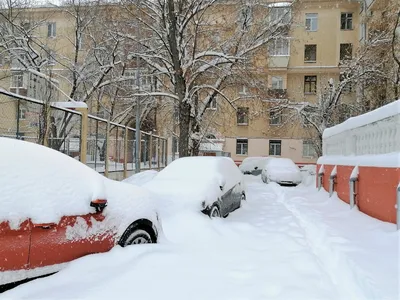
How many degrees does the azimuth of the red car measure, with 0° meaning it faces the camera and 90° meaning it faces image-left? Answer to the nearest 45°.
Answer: approximately 225°

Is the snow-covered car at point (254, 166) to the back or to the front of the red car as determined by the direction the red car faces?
to the front

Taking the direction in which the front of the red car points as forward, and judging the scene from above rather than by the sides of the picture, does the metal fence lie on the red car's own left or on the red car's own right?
on the red car's own left

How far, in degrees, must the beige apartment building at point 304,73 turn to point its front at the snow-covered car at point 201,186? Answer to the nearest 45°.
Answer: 0° — it already faces it

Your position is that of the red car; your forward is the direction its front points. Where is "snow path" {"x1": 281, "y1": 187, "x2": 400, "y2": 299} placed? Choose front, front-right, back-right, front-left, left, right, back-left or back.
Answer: front-right

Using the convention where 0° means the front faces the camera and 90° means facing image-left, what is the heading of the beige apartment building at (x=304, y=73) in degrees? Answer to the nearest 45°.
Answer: approximately 0°

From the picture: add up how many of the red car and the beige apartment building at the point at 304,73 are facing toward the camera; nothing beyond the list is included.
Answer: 1

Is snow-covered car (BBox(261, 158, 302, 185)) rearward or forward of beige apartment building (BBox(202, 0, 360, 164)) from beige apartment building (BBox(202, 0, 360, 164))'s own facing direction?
forward
